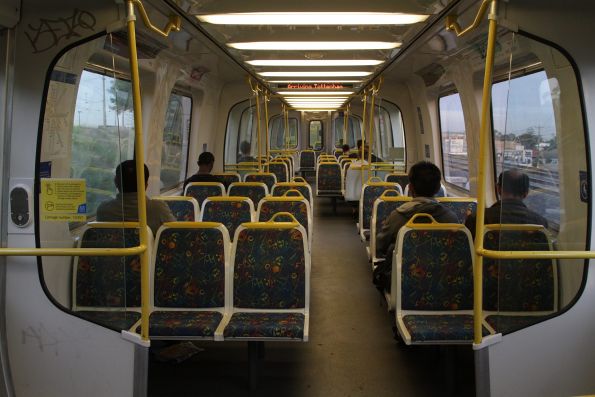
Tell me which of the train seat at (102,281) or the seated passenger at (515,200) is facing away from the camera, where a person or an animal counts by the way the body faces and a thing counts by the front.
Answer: the seated passenger

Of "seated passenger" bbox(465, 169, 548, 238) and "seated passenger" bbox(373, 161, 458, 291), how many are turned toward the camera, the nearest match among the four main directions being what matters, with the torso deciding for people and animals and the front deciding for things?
0

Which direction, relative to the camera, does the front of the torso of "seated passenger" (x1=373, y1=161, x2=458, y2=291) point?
away from the camera

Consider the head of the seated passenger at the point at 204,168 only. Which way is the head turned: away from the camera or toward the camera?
away from the camera

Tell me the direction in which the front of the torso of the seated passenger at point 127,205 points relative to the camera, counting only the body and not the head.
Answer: away from the camera

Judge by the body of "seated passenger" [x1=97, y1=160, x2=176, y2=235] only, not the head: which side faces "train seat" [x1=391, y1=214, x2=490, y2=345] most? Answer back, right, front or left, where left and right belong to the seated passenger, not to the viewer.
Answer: right

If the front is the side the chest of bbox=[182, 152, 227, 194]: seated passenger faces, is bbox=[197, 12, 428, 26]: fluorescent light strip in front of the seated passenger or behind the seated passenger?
behind

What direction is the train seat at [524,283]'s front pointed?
toward the camera

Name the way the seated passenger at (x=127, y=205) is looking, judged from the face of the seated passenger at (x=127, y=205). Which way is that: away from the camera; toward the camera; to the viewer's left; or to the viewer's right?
away from the camera
